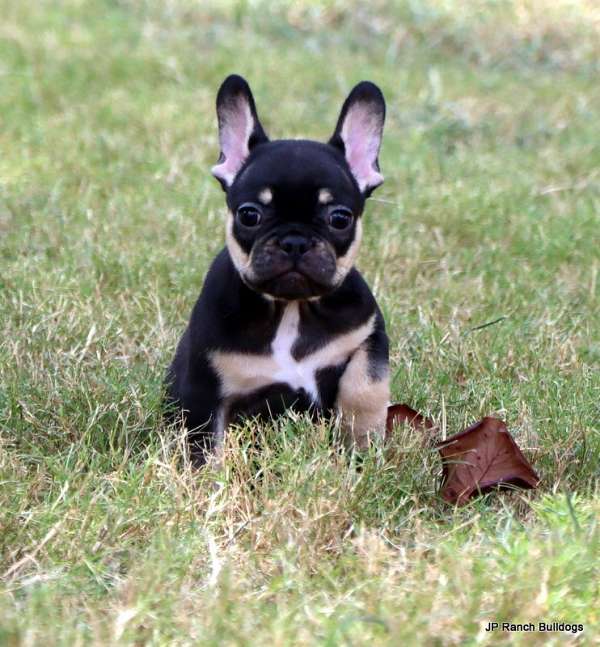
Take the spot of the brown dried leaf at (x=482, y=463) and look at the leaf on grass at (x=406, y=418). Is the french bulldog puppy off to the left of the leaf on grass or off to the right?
left

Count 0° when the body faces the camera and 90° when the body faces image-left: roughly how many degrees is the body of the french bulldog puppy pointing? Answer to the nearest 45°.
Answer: approximately 0°

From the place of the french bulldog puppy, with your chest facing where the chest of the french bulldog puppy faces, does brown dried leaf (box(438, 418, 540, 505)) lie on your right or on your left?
on your left
